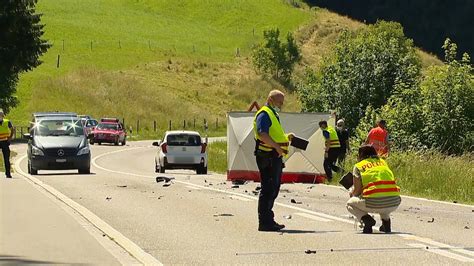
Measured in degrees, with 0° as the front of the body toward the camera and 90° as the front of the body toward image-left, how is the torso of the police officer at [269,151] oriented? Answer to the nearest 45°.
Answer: approximately 270°

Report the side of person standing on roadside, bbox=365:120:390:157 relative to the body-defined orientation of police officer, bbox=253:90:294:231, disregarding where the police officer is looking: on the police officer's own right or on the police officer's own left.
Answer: on the police officer's own left

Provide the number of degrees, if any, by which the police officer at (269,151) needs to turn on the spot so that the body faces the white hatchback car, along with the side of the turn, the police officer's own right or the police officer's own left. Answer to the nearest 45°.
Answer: approximately 90° to the police officer's own left

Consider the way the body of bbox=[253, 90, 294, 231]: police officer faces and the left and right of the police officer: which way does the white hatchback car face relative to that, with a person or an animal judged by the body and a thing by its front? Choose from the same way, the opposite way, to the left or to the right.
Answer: to the left

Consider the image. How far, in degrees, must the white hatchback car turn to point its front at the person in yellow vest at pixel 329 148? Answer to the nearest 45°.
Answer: approximately 135° to its right

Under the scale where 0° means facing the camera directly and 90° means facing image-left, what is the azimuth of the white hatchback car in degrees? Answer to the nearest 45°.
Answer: approximately 180°

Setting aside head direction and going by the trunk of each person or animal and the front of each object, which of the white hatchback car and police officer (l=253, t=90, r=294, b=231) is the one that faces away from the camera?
the white hatchback car

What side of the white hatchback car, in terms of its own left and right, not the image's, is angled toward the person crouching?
back

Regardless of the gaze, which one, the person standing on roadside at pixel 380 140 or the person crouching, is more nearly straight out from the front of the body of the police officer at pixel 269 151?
the person crouching
